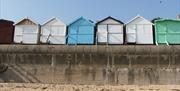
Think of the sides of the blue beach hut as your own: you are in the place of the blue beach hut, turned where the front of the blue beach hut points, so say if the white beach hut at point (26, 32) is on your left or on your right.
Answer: on your right

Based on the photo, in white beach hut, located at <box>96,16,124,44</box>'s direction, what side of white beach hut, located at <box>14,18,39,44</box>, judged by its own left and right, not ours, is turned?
left

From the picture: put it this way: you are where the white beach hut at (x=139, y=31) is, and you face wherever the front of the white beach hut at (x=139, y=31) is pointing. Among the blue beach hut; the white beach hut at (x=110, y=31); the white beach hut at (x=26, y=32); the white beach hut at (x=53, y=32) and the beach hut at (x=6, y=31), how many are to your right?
5

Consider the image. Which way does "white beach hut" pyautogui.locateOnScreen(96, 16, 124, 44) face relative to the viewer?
toward the camera

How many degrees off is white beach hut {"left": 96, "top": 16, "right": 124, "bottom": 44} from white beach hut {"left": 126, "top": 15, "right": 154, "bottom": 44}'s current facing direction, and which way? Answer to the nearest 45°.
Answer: approximately 90° to its right

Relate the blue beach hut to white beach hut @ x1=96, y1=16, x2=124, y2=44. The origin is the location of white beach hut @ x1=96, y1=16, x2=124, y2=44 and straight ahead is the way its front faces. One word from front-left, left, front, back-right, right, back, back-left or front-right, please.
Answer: right

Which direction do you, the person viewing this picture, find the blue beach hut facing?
facing the viewer

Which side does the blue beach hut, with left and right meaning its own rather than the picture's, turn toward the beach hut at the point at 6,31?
right

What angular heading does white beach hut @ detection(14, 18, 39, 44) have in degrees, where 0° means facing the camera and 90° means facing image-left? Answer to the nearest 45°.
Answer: approximately 0°

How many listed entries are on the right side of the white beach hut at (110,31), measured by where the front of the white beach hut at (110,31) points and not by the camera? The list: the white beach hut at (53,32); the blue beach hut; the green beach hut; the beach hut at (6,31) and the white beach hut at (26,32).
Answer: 4

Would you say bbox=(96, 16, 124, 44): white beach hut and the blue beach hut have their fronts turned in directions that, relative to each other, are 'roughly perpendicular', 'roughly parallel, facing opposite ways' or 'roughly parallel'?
roughly parallel

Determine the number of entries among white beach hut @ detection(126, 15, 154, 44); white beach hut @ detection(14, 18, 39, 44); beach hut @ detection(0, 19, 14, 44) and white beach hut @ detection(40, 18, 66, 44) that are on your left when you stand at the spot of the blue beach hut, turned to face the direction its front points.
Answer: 1

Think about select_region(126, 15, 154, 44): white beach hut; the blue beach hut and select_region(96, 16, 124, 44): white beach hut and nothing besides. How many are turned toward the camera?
3
